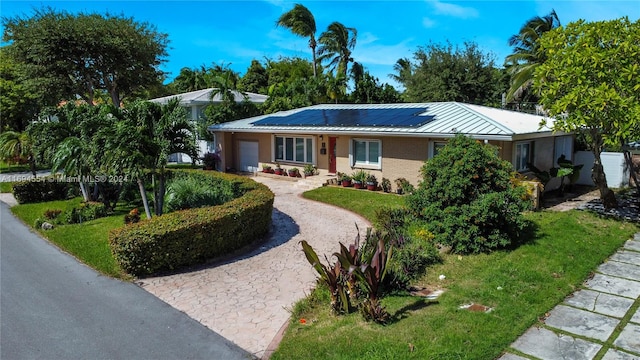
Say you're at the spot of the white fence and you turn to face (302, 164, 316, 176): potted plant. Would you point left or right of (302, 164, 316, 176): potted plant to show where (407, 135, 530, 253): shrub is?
left

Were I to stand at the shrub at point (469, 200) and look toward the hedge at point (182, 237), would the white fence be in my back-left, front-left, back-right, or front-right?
back-right

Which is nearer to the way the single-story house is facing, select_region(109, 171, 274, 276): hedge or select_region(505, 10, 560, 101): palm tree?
the hedge

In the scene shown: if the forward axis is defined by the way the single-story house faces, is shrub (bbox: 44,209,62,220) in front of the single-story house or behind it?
in front

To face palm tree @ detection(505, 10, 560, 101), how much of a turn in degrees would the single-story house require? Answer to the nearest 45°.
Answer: approximately 180°

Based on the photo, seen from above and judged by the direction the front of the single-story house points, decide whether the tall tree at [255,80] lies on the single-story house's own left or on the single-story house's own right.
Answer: on the single-story house's own right

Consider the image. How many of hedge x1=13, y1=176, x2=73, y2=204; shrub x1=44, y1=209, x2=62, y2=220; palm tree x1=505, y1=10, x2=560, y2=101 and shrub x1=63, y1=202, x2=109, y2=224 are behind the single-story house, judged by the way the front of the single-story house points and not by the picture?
1

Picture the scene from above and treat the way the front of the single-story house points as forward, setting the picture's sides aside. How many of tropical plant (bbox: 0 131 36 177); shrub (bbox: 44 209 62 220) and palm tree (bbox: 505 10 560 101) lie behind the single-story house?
1

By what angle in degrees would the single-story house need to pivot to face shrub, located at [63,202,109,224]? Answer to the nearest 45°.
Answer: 0° — it already faces it

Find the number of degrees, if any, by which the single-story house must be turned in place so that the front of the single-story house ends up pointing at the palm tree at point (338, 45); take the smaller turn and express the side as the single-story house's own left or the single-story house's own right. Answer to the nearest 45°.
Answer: approximately 135° to the single-story house's own right

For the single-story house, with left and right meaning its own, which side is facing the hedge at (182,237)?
front

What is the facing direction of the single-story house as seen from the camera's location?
facing the viewer and to the left of the viewer
